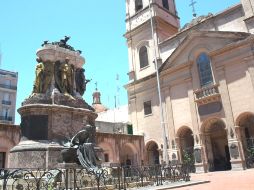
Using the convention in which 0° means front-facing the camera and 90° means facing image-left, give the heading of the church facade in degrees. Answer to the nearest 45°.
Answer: approximately 45°

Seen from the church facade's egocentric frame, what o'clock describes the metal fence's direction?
The metal fence is roughly at 11 o'clock from the church facade.

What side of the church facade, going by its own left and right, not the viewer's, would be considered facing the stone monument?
front
